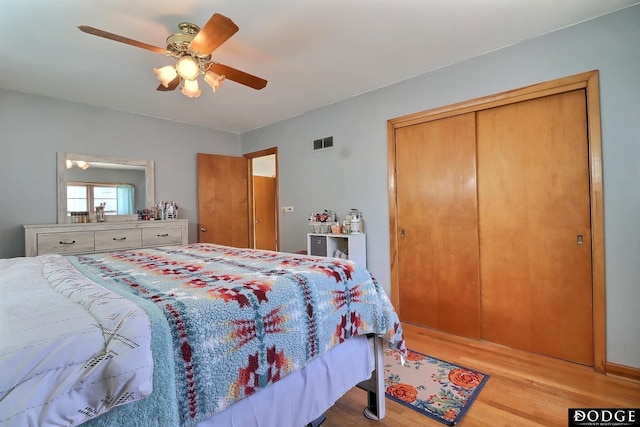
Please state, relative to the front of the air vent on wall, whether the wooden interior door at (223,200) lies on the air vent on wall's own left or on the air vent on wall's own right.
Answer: on the air vent on wall's own right

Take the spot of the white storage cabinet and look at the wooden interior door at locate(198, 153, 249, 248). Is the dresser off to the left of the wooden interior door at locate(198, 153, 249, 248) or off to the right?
left

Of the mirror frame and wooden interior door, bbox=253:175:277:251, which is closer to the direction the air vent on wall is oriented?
the mirror frame

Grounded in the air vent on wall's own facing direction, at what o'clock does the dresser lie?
The dresser is roughly at 1 o'clock from the air vent on wall.

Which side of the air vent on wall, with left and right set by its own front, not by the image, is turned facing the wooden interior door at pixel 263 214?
right

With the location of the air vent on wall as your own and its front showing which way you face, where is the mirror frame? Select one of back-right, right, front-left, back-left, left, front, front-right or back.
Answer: front-right

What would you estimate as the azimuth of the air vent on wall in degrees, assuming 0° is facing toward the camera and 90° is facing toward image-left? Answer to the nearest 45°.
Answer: approximately 45°

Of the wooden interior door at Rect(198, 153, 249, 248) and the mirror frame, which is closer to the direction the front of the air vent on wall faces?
the mirror frame

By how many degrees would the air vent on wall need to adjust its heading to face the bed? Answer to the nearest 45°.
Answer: approximately 45° to its left
